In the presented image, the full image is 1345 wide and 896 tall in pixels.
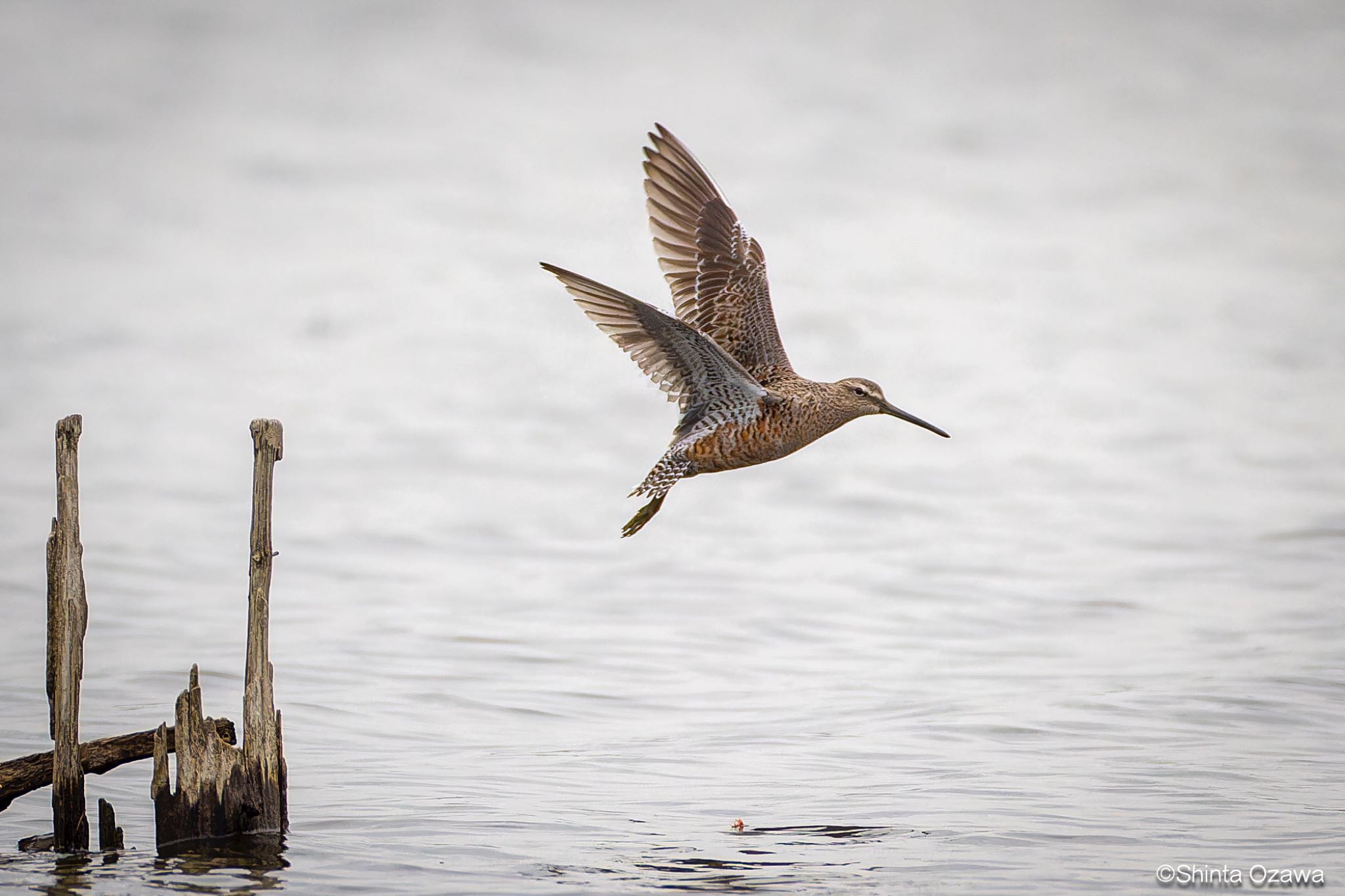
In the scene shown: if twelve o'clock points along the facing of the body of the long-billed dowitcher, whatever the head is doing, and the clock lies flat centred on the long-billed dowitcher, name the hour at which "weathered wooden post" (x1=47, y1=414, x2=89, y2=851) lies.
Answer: The weathered wooden post is roughly at 5 o'clock from the long-billed dowitcher.

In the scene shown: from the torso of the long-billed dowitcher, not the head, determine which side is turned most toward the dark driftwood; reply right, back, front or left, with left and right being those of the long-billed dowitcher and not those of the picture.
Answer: back

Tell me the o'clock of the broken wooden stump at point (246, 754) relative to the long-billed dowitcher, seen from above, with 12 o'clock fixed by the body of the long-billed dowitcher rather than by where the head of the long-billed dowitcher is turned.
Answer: The broken wooden stump is roughly at 5 o'clock from the long-billed dowitcher.

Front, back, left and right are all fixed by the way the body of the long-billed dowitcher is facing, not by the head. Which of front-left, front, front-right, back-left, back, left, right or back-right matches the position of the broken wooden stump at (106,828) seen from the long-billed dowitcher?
back

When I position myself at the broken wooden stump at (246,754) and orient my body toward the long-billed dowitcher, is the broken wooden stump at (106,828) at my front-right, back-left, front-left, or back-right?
back-left

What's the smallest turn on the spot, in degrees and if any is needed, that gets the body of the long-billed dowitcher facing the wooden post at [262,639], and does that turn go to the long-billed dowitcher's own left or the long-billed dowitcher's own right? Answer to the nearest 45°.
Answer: approximately 135° to the long-billed dowitcher's own right

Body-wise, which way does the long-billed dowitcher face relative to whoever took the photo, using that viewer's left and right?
facing to the right of the viewer
